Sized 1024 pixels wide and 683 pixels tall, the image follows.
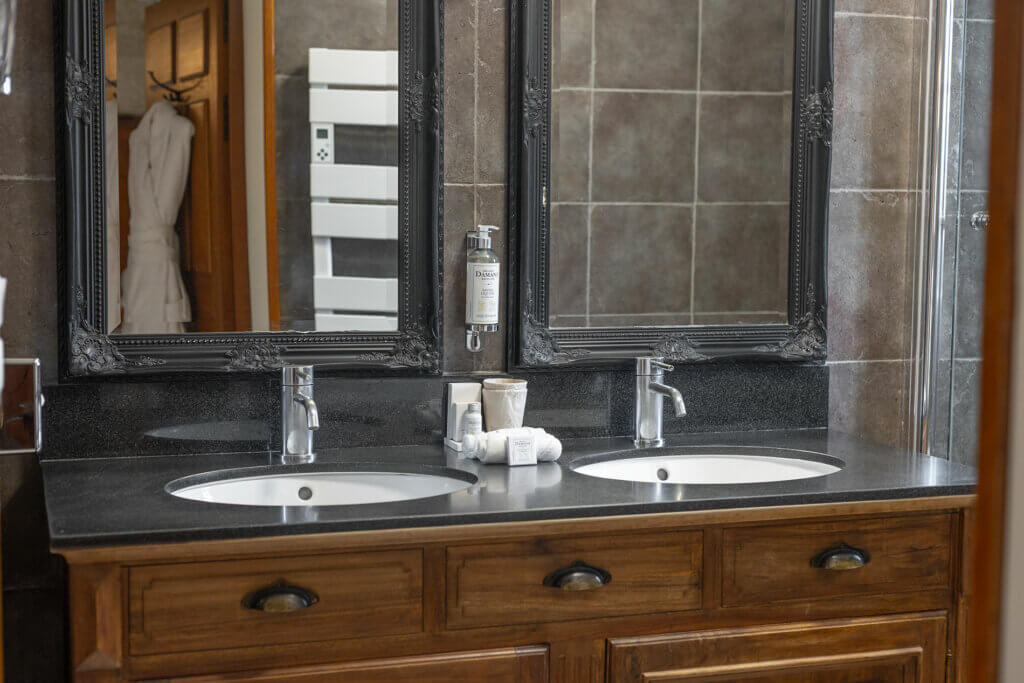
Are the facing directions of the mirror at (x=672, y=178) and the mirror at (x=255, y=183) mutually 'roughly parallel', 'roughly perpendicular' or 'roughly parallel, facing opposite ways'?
roughly parallel

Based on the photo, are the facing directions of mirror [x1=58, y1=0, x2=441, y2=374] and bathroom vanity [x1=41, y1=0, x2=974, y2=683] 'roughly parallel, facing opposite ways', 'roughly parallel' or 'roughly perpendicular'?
roughly parallel

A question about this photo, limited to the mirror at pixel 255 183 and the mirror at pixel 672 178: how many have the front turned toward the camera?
2

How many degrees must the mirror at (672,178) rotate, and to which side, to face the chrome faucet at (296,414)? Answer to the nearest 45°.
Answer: approximately 45° to its right

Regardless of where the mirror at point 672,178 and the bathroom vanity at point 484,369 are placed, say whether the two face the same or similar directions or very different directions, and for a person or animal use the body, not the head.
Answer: same or similar directions

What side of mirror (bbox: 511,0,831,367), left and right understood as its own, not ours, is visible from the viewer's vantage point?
front

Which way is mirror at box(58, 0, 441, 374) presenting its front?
toward the camera

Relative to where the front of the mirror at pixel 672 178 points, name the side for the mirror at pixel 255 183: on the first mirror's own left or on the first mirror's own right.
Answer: on the first mirror's own right
